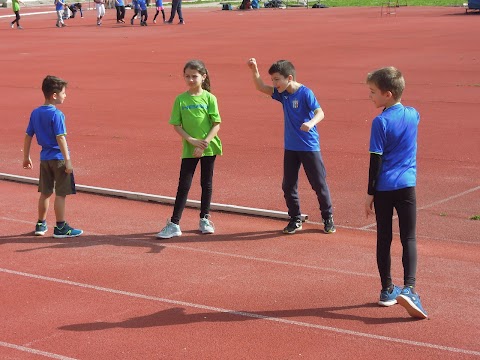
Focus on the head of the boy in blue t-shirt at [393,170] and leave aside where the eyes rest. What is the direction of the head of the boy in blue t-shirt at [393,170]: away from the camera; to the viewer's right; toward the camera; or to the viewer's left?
to the viewer's left

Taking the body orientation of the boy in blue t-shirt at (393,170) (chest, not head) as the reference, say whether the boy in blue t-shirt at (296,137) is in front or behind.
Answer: in front

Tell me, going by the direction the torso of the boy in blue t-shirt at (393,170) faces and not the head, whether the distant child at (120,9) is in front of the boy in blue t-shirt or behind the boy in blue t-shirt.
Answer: in front

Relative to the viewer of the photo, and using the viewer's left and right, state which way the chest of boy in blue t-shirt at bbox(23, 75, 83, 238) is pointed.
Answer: facing away from the viewer and to the right of the viewer

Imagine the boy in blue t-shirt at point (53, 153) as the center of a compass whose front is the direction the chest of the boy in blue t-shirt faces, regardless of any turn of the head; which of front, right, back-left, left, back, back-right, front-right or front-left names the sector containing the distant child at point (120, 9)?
front-left

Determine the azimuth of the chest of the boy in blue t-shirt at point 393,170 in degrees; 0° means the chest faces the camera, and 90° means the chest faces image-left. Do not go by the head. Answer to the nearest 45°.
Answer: approximately 135°

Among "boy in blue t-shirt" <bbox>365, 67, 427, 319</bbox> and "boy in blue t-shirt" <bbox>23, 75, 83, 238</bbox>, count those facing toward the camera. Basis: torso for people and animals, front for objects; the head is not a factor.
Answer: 0

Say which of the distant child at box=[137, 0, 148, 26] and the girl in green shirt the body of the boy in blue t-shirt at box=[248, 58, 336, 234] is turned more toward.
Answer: the girl in green shirt

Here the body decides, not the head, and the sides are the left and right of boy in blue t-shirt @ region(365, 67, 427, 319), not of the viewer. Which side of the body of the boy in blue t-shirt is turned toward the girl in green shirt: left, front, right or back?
front
